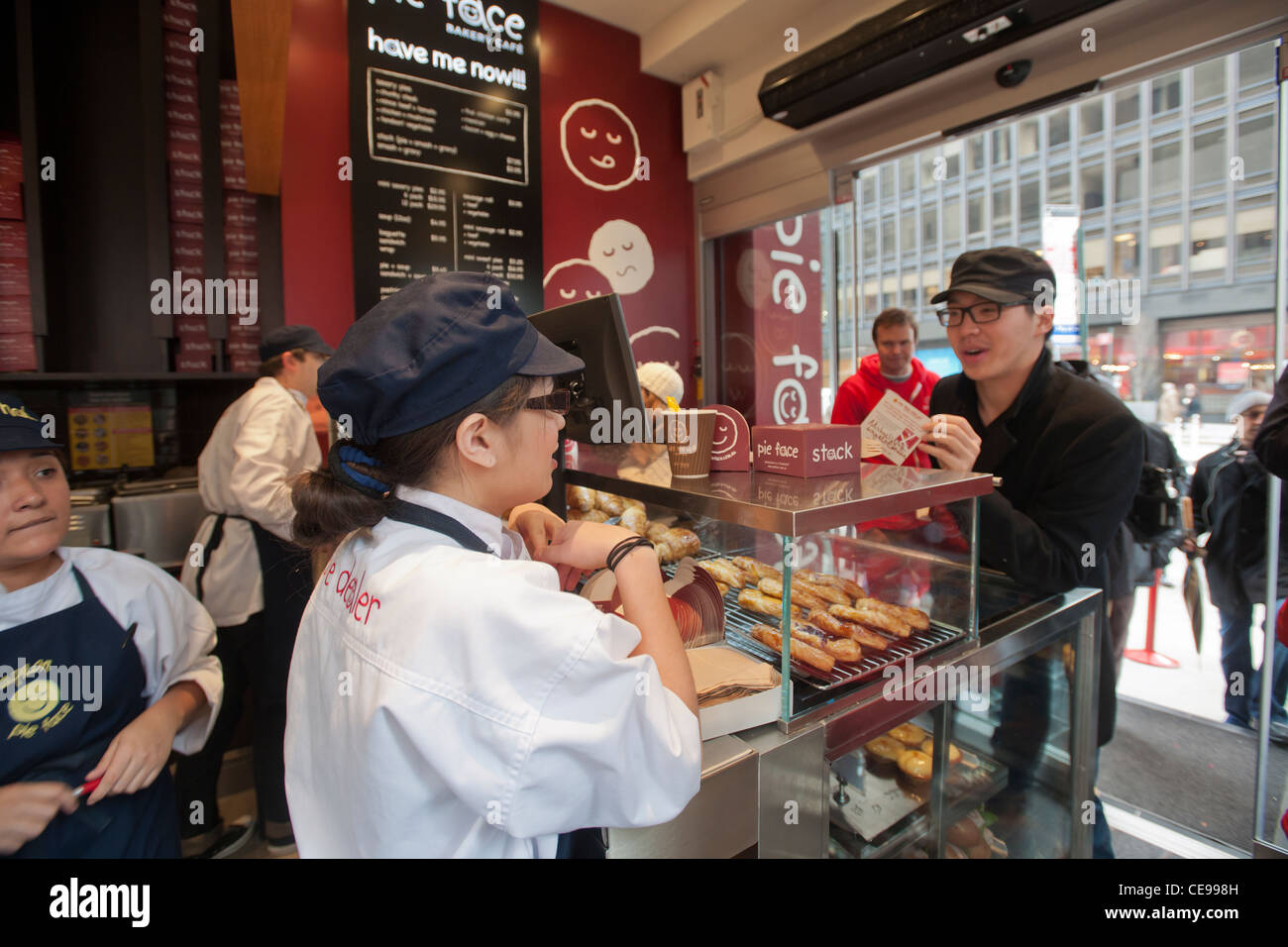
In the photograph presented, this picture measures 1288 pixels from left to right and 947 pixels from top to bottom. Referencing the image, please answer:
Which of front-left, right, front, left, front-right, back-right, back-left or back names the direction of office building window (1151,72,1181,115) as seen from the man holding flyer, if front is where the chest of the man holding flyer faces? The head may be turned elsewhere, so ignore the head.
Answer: back-right

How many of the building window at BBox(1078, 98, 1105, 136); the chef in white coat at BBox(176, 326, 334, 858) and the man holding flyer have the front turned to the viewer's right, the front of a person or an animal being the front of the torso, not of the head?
1

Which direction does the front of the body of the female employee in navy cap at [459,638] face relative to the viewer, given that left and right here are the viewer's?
facing away from the viewer and to the right of the viewer

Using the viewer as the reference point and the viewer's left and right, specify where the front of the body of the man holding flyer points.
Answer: facing the viewer and to the left of the viewer

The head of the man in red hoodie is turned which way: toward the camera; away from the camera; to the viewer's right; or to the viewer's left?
toward the camera
